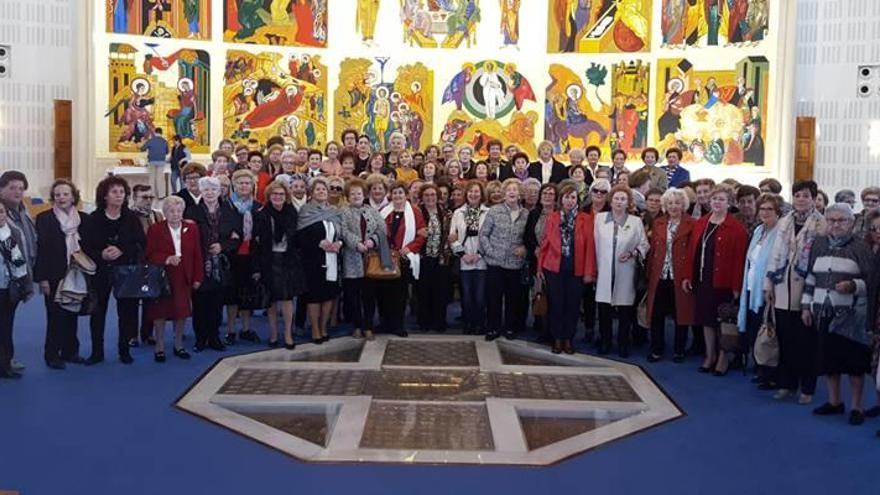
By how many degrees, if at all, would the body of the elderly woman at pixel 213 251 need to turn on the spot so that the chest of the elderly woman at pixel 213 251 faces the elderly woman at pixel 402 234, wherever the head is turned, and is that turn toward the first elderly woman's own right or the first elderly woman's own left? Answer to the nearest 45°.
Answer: approximately 90° to the first elderly woman's own left

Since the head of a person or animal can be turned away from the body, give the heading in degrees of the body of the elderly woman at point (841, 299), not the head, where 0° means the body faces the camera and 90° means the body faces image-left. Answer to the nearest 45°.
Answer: approximately 45°

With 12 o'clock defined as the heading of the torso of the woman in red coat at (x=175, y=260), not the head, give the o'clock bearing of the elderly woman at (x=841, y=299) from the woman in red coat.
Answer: The elderly woman is roughly at 10 o'clock from the woman in red coat.

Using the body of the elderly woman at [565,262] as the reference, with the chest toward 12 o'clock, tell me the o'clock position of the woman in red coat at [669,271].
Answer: The woman in red coat is roughly at 9 o'clock from the elderly woman.

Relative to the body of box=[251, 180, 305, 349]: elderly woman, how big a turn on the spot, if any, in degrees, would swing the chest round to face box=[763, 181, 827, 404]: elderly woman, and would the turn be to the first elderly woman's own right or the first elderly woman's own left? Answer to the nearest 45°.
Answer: approximately 45° to the first elderly woman's own left
